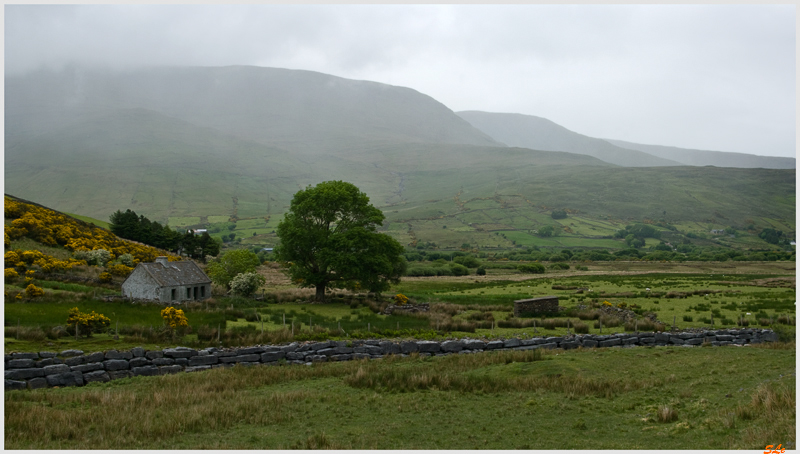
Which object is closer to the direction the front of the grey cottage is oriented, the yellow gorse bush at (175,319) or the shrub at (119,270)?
the yellow gorse bush

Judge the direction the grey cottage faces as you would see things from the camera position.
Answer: facing the viewer and to the right of the viewer

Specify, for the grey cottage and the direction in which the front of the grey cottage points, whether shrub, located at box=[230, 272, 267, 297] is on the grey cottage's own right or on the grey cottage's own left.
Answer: on the grey cottage's own left

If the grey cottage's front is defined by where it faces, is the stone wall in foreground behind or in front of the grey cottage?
in front

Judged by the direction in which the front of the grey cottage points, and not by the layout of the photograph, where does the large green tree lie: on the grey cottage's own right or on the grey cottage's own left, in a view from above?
on the grey cottage's own left

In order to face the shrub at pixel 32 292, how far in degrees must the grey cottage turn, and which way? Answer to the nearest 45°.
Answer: approximately 90° to its right

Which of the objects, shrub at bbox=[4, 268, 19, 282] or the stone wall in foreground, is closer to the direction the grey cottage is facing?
the stone wall in foreground

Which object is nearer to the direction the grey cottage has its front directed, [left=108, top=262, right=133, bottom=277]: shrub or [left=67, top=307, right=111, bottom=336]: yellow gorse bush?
the yellow gorse bush

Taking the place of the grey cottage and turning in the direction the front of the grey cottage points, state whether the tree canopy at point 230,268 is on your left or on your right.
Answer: on your left

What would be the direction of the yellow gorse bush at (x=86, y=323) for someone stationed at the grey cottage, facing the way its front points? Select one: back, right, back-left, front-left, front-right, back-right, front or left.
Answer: front-right
